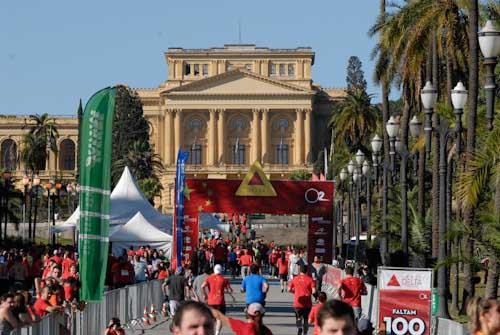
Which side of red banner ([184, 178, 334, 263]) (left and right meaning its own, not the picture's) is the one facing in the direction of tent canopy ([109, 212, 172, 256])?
right

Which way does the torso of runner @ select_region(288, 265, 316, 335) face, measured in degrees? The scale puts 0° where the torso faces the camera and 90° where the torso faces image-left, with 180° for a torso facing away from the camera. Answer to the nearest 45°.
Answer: approximately 180°

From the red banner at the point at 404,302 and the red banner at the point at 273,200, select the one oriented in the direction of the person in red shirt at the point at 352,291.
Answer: the red banner at the point at 273,200

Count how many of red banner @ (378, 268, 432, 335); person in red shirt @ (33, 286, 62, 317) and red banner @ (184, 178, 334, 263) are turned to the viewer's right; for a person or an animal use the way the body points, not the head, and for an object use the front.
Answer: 1

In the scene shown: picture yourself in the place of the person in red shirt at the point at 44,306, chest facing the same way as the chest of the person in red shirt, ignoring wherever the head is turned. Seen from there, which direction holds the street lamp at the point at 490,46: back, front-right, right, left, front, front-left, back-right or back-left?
front

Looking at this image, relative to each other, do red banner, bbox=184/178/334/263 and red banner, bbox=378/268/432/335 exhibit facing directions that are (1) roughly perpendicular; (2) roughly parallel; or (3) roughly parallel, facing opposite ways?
roughly parallel

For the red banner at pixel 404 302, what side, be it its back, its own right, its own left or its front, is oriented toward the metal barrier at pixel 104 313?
right

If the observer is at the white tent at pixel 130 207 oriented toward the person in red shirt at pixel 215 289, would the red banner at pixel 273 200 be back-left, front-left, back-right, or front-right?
front-left

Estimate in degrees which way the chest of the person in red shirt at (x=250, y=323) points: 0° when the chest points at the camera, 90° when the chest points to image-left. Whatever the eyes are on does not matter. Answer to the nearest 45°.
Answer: approximately 180°

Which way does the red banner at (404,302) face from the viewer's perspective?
toward the camera

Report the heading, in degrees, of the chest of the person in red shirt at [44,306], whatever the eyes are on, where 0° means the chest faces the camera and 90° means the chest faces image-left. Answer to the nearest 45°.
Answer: approximately 270°

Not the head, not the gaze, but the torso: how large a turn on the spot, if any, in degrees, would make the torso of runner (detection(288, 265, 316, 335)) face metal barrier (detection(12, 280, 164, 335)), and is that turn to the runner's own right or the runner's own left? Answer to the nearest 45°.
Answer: approximately 135° to the runner's own left

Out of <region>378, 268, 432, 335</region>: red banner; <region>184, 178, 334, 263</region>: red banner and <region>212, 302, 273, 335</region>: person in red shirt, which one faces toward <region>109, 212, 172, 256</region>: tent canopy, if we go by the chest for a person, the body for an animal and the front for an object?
the person in red shirt

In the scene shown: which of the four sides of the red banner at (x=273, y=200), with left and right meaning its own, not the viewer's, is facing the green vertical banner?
front

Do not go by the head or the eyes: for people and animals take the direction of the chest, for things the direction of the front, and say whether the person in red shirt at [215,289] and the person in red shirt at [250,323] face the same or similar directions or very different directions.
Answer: same or similar directions

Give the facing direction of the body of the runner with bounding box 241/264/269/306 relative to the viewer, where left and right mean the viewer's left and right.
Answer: facing away from the viewer

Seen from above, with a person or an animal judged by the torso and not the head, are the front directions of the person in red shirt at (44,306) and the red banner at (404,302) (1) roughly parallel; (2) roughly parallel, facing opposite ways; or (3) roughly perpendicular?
roughly perpendicular

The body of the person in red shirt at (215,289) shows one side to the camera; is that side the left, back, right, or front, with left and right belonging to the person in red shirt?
back

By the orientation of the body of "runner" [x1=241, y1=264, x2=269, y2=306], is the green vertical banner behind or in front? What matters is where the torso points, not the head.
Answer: behind
